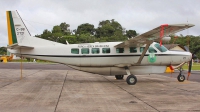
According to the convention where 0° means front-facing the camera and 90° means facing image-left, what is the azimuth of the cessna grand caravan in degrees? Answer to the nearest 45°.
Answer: approximately 270°
